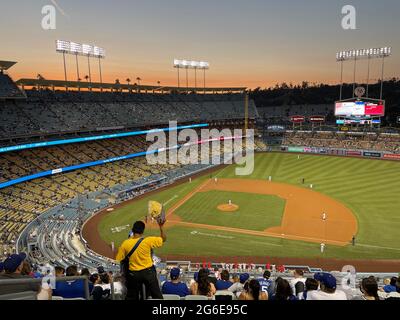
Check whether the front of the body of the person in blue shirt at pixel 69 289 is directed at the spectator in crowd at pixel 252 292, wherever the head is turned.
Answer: no

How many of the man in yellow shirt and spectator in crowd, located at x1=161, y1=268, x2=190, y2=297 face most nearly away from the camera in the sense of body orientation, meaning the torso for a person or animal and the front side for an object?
2

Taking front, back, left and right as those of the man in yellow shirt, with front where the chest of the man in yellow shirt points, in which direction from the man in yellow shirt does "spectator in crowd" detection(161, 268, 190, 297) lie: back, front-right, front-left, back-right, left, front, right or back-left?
front-right

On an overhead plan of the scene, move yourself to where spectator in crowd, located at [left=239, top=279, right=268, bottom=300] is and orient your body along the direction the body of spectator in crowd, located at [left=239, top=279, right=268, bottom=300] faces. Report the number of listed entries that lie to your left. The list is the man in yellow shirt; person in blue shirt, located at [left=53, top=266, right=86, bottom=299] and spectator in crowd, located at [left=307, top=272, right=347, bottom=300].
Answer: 2

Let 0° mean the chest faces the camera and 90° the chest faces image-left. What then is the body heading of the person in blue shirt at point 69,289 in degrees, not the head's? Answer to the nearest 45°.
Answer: approximately 180°

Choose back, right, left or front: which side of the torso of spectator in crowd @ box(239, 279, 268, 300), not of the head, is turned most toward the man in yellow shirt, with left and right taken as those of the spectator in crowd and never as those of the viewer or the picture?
left

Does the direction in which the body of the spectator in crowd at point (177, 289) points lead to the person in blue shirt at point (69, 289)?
no

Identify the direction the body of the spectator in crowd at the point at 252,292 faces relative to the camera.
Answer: away from the camera

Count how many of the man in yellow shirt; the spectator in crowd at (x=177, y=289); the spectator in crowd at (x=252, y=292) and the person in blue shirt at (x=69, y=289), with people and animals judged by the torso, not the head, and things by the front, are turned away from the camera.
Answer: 4

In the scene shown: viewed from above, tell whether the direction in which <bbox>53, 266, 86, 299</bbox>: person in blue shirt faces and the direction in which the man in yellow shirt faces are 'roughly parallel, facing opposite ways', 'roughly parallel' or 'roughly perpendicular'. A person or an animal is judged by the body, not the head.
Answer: roughly parallel

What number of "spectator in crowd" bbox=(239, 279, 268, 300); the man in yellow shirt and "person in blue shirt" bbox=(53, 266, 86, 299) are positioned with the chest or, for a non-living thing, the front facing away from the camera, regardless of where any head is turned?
3

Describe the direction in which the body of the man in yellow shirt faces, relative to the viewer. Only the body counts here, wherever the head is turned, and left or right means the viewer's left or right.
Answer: facing away from the viewer

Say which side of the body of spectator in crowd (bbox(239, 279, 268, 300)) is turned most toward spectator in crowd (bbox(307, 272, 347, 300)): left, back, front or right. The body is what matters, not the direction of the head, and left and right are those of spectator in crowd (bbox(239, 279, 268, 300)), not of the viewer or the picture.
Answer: right

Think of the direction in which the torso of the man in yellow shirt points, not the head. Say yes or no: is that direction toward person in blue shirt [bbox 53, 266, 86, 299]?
no

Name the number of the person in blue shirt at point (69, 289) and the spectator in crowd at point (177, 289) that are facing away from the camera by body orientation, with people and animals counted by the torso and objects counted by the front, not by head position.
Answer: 2

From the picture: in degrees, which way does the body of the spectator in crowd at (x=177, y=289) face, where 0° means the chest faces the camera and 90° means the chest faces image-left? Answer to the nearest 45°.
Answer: approximately 180°

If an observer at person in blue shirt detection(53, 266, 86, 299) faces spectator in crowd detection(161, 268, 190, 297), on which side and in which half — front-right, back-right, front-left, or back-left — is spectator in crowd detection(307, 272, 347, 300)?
front-right
